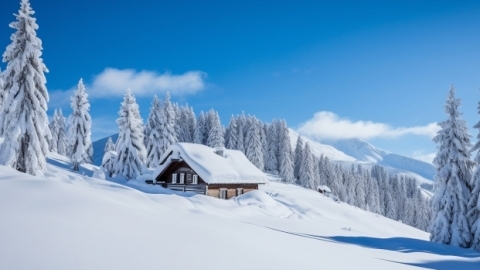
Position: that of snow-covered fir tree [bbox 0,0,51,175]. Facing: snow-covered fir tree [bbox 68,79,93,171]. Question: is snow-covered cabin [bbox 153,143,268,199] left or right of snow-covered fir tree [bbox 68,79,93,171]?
right

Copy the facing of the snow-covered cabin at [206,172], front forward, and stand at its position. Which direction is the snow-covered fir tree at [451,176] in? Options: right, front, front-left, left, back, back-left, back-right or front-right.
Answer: left

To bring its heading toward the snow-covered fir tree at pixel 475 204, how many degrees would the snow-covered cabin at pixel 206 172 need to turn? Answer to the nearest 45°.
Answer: approximately 90° to its left

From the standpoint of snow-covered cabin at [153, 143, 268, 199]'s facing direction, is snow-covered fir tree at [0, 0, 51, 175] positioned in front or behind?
in front

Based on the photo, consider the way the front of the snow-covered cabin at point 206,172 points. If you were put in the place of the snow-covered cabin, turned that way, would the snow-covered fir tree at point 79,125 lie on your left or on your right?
on your right

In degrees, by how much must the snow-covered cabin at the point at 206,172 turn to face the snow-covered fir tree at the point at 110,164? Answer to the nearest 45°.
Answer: approximately 90° to its right

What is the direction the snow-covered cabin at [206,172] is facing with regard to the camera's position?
facing the viewer and to the left of the viewer

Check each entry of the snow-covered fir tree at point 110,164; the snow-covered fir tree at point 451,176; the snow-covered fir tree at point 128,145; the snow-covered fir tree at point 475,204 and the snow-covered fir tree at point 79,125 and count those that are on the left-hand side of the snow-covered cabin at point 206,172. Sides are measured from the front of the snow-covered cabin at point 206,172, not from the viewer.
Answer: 2
